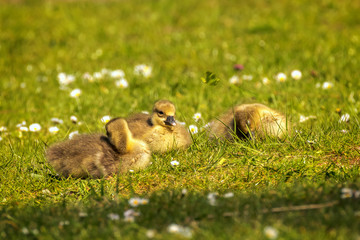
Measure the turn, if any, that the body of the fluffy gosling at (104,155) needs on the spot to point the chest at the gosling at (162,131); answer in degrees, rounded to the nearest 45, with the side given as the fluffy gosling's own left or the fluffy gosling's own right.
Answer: approximately 45° to the fluffy gosling's own left

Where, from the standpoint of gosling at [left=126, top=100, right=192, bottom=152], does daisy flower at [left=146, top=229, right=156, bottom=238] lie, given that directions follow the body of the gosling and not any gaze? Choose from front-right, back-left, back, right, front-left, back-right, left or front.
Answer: front-right

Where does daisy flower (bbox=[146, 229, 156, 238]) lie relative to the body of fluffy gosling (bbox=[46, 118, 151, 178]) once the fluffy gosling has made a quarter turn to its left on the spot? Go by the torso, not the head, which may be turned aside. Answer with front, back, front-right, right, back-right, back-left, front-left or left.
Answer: back

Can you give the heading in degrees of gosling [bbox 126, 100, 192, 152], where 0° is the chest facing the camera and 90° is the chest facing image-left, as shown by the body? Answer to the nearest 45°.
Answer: approximately 315°

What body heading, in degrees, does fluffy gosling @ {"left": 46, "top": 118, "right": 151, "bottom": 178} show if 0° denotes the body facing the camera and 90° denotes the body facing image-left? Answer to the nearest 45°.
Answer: approximately 270°

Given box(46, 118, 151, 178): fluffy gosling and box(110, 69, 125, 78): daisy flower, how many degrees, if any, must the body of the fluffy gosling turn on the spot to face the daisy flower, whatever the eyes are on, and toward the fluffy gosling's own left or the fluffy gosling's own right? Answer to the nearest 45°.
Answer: approximately 90° to the fluffy gosling's own left

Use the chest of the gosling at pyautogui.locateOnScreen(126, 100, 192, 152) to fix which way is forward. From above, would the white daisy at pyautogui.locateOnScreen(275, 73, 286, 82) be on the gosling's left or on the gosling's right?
on the gosling's left

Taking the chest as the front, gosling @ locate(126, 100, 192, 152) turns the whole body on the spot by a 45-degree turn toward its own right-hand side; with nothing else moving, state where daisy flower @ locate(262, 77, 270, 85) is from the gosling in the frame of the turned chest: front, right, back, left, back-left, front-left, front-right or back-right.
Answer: back-left

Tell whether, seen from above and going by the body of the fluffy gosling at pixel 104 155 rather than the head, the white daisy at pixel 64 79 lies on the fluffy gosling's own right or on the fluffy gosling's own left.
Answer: on the fluffy gosling's own left
